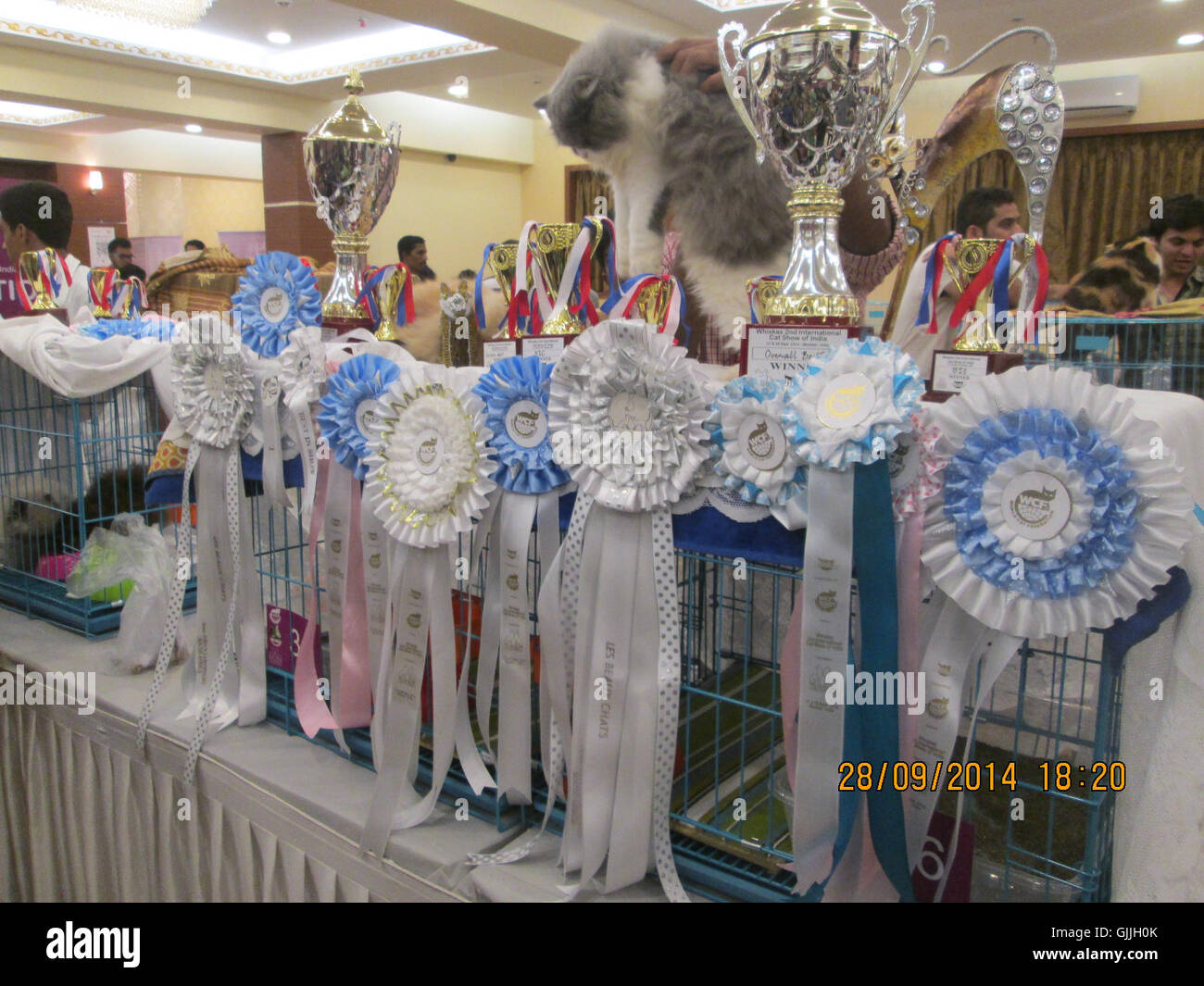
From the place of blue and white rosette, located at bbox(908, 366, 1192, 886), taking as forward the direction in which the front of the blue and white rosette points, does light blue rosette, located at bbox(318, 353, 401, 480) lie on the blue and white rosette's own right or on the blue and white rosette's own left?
on the blue and white rosette's own right

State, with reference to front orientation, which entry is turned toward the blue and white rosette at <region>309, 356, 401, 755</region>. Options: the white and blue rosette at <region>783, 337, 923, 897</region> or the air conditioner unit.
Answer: the air conditioner unit
